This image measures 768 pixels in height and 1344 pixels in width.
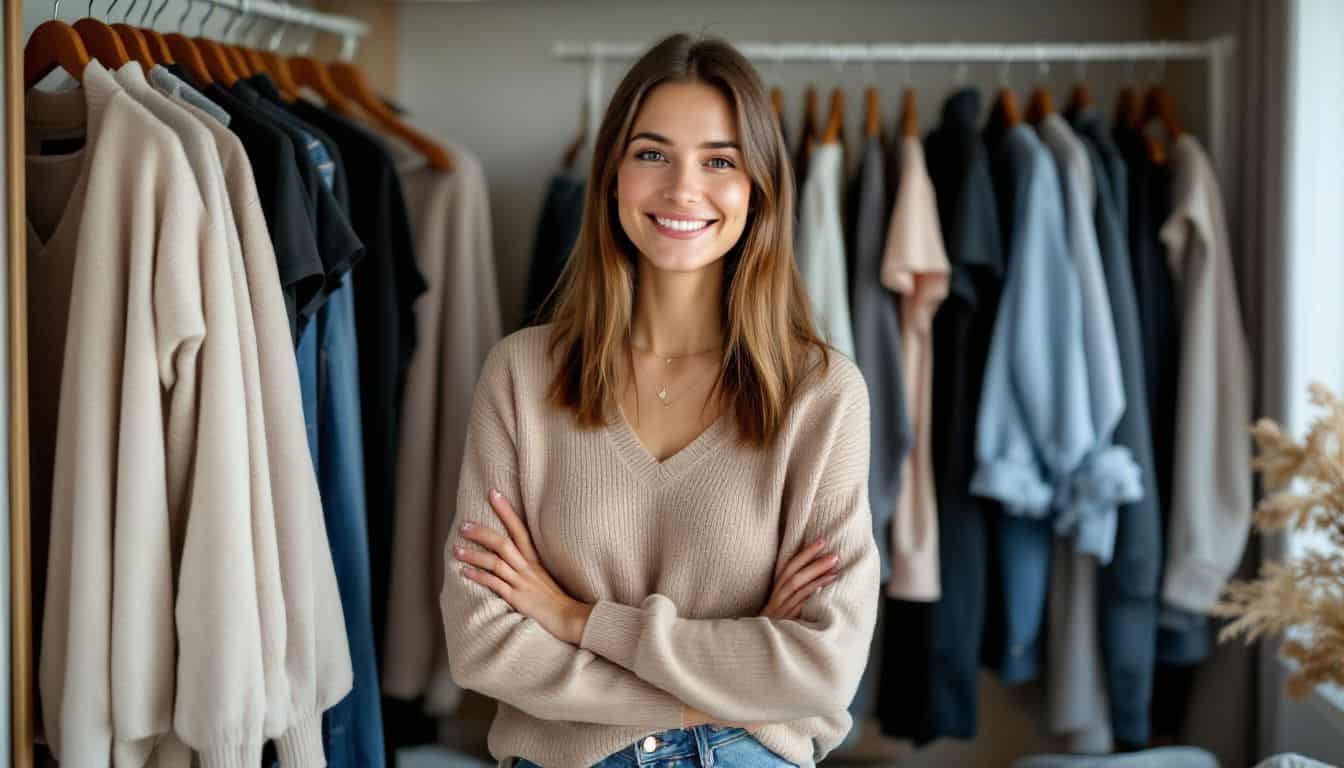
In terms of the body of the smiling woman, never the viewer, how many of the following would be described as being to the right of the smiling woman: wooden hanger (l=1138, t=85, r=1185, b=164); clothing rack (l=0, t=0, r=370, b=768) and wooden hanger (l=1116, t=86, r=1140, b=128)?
1

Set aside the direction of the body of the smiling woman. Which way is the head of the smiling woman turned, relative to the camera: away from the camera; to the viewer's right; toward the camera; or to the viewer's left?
toward the camera

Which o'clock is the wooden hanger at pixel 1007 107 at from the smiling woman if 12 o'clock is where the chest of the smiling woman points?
The wooden hanger is roughly at 7 o'clock from the smiling woman.

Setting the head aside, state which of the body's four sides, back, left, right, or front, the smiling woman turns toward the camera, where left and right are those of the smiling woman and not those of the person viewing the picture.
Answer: front

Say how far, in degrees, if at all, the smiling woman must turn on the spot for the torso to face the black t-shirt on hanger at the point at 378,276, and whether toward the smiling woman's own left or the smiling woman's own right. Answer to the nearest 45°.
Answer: approximately 135° to the smiling woman's own right

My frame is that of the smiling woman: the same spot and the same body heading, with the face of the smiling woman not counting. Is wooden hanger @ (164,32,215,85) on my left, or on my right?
on my right

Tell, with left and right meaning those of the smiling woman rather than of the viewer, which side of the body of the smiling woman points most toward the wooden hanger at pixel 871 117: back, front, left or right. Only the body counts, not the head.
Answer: back

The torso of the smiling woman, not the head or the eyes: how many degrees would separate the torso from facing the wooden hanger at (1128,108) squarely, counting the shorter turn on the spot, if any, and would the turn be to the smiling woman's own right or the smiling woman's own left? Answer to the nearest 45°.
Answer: approximately 135° to the smiling woman's own left

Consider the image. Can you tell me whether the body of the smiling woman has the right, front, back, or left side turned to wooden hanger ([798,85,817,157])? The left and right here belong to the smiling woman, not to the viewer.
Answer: back

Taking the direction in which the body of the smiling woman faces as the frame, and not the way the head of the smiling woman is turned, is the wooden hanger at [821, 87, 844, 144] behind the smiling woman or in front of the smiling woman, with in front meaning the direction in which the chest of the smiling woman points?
behind

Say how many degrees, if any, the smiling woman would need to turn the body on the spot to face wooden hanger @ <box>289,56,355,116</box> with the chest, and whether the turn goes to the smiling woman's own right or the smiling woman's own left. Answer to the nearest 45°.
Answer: approximately 135° to the smiling woman's own right
